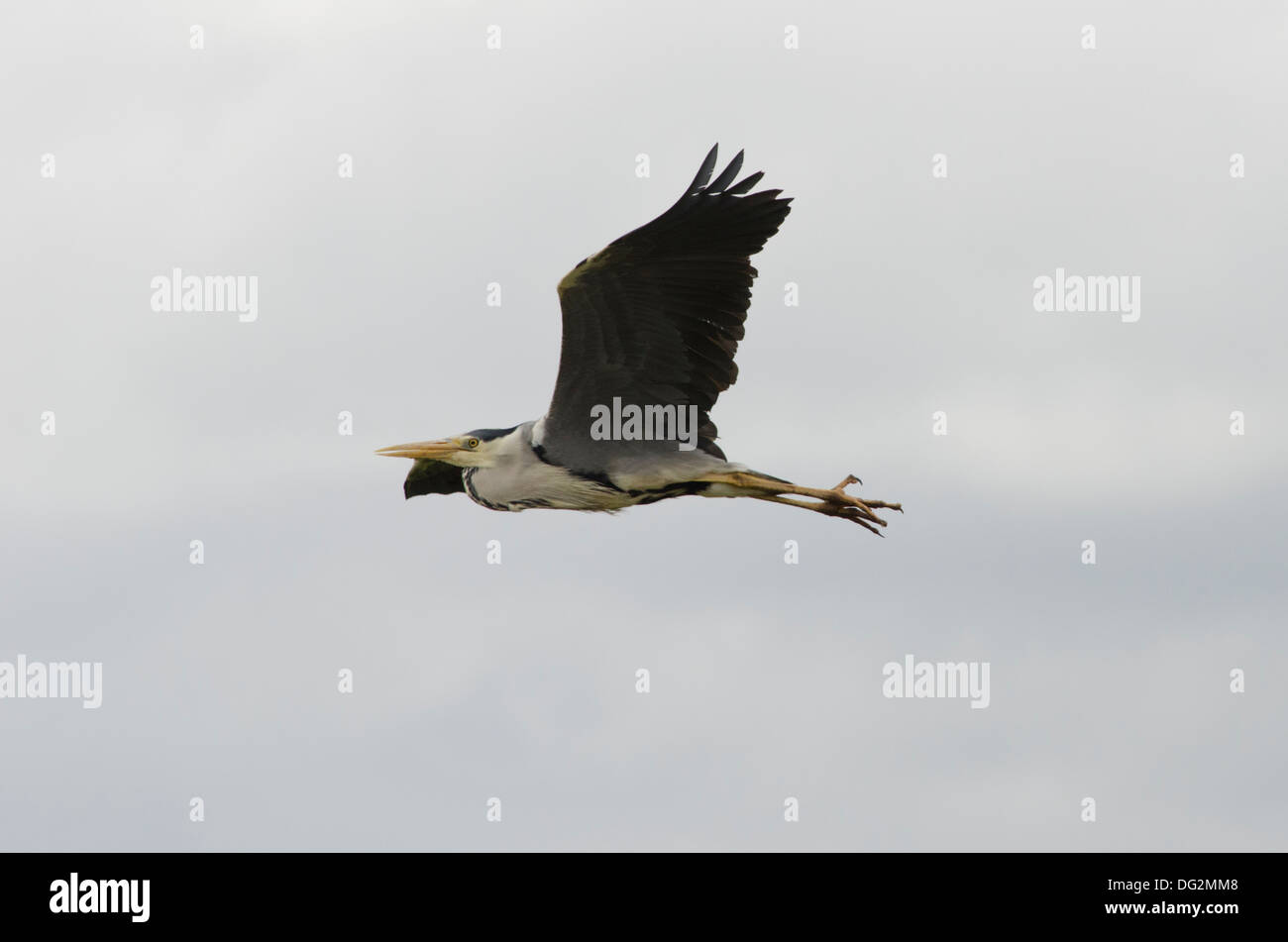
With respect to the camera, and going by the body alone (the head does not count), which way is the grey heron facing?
to the viewer's left
